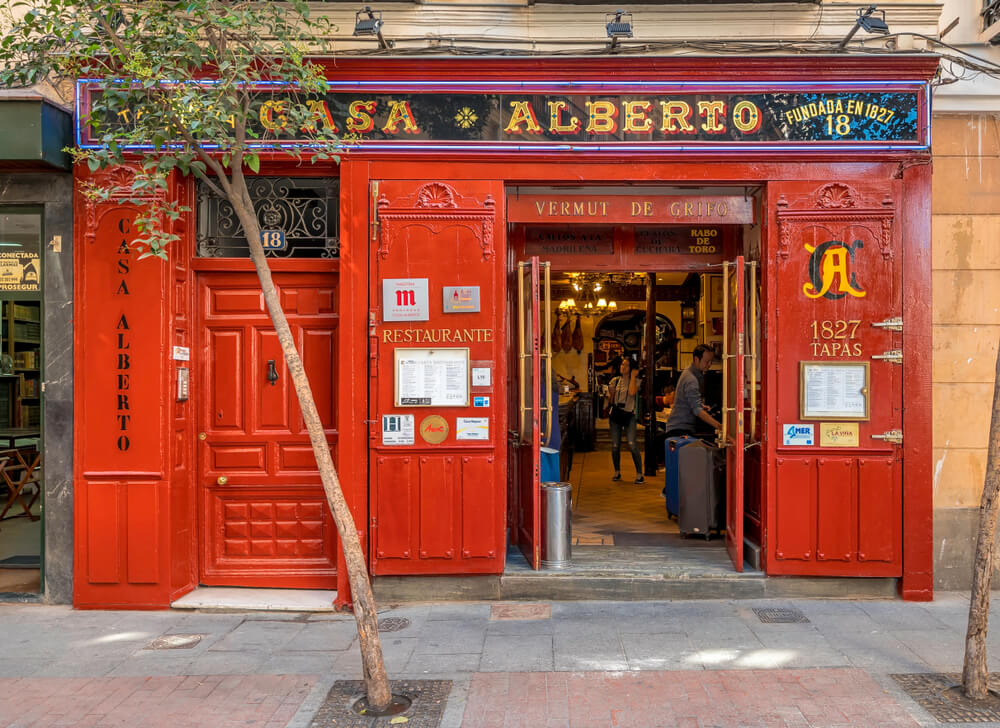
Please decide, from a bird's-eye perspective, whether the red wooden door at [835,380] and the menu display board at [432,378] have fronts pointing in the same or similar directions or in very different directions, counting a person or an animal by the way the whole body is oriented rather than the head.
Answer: same or similar directions

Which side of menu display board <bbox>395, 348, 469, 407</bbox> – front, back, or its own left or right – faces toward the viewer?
front

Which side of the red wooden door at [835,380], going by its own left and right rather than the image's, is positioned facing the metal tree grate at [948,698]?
front

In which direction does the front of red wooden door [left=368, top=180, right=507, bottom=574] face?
toward the camera

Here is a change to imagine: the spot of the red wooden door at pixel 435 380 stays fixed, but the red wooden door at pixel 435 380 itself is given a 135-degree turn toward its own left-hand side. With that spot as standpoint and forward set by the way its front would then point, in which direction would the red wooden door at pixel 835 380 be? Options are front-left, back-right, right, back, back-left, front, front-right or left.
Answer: front-right

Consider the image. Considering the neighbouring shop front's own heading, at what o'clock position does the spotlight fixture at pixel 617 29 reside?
The spotlight fixture is roughly at 10 o'clock from the neighbouring shop front.

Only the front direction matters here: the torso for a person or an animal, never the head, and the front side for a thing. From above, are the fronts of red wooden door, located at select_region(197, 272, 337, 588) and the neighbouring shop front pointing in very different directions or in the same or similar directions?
same or similar directions

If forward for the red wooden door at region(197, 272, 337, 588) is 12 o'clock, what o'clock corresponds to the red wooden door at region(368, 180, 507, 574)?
the red wooden door at region(368, 180, 507, 574) is roughly at 10 o'clock from the red wooden door at region(197, 272, 337, 588).

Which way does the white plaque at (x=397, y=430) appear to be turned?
toward the camera

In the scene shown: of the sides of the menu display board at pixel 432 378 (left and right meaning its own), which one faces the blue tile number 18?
right

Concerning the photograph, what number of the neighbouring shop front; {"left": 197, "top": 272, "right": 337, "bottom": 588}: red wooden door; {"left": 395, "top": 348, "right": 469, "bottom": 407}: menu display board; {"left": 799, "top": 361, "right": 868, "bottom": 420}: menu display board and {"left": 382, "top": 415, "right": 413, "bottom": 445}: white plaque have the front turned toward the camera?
5

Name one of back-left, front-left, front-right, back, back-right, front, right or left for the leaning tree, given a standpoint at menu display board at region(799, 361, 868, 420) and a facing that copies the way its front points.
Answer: front-right

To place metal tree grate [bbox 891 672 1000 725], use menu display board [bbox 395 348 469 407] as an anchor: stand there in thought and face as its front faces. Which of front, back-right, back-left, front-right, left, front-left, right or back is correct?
front-left

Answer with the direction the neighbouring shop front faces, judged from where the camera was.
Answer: facing the viewer
